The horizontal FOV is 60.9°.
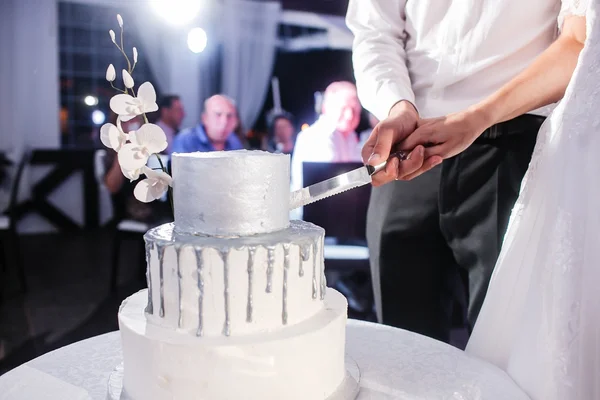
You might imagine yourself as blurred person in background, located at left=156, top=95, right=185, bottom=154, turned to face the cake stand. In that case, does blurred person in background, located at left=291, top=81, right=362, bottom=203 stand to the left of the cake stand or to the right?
left

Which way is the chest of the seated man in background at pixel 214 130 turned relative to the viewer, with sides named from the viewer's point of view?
facing the viewer and to the right of the viewer

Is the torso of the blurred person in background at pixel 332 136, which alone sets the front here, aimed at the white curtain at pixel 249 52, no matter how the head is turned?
no

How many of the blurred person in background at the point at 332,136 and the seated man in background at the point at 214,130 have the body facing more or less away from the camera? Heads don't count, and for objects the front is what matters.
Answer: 0

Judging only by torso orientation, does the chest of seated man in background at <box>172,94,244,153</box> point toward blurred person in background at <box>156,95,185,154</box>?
no

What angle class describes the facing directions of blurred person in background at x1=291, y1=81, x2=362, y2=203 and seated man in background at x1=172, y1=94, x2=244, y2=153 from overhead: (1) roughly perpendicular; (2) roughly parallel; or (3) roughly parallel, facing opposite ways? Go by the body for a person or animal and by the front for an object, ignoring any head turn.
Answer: roughly parallel

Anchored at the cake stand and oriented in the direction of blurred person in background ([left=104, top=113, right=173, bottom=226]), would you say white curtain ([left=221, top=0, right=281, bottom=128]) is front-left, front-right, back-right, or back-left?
front-right

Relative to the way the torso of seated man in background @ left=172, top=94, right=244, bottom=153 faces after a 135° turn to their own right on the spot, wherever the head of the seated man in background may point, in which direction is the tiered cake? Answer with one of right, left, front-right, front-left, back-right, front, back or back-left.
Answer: left

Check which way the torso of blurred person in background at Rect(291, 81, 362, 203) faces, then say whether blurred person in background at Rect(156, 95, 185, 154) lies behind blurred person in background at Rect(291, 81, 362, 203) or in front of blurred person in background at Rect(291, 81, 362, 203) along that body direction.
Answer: behind

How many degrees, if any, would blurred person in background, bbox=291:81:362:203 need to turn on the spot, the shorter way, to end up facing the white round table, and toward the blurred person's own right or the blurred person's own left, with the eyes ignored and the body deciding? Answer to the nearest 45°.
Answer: approximately 45° to the blurred person's own right

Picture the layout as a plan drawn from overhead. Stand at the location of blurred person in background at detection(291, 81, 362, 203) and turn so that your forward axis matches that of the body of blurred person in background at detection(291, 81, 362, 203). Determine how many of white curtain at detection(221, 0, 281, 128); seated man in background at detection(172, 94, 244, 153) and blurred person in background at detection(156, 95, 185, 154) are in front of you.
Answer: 0

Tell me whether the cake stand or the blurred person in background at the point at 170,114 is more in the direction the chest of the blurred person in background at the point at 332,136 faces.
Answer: the cake stand

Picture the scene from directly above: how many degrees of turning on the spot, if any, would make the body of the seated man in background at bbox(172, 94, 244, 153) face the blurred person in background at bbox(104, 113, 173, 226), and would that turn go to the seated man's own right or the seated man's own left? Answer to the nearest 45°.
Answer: approximately 90° to the seated man's own right

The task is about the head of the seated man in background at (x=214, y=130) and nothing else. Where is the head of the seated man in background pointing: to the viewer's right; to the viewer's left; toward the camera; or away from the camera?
toward the camera

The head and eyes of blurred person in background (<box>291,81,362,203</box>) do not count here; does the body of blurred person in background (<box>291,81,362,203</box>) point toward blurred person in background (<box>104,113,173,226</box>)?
no

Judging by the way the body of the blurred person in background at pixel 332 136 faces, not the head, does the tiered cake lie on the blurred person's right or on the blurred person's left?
on the blurred person's right

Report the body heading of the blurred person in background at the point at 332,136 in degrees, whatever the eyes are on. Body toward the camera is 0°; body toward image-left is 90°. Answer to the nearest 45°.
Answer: approximately 315°

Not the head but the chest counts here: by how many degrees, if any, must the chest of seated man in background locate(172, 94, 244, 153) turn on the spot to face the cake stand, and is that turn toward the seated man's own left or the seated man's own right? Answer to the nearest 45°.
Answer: approximately 45° to the seated man's own right

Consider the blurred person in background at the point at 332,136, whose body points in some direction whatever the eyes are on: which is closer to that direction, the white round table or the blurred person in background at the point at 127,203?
the white round table
